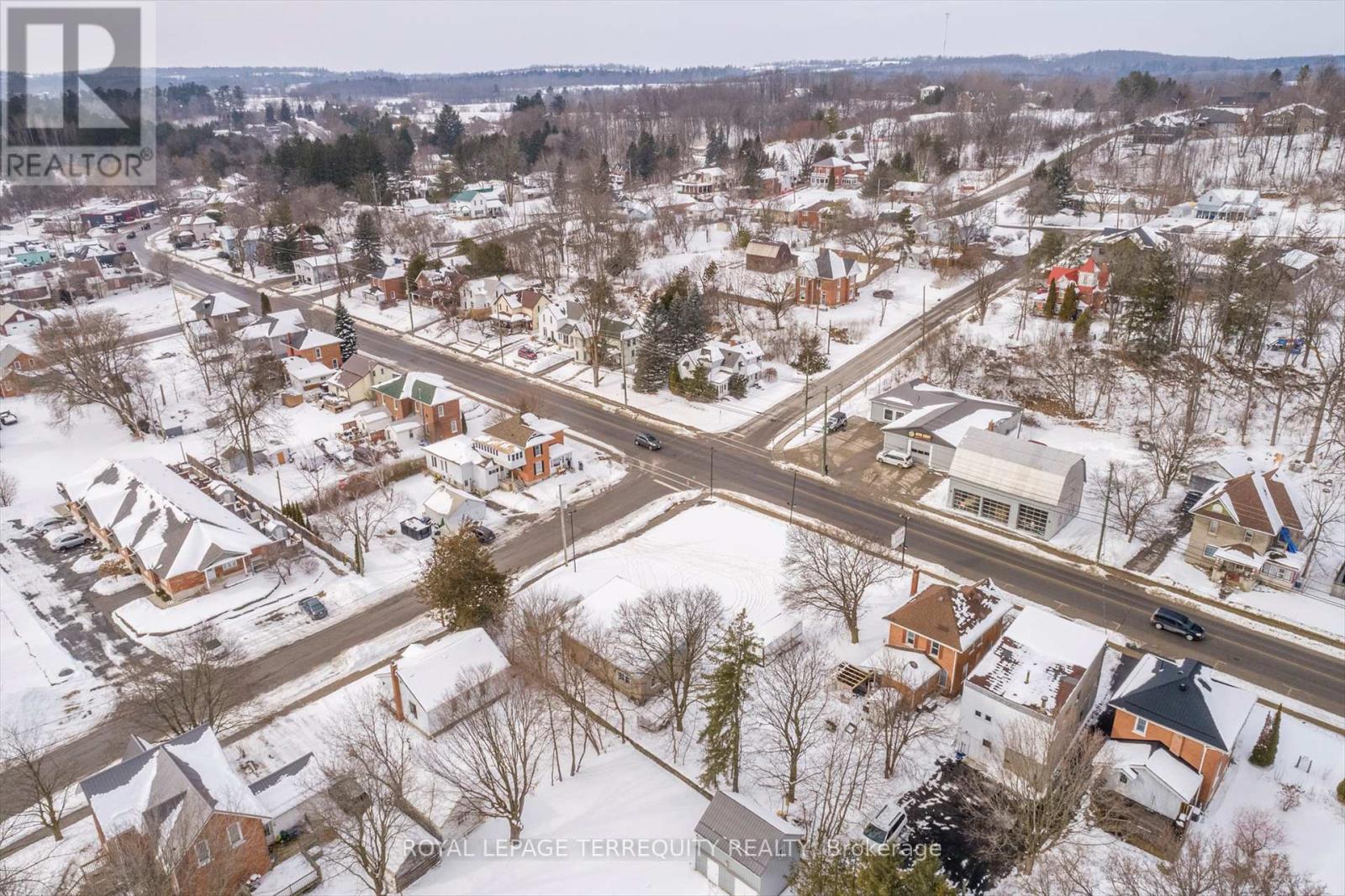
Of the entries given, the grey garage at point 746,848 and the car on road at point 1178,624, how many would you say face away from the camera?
0

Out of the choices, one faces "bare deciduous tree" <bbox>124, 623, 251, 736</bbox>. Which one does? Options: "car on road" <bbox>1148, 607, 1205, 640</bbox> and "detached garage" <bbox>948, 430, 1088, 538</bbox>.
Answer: the detached garage

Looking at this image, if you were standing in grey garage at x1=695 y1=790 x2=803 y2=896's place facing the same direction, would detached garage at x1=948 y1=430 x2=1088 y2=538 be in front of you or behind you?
behind

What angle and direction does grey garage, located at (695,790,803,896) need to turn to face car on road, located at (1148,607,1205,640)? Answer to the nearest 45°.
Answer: approximately 180°

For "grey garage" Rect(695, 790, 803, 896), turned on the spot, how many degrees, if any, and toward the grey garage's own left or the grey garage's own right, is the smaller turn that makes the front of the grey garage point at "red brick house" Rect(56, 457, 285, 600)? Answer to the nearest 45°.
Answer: approximately 90° to the grey garage's own right

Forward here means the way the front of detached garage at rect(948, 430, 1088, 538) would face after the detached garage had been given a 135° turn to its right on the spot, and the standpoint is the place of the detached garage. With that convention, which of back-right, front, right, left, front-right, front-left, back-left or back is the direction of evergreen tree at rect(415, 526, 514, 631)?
back-left

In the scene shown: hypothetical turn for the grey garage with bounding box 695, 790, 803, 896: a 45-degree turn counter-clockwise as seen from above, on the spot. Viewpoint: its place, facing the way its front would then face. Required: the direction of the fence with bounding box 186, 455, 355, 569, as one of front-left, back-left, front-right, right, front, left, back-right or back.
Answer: back-right

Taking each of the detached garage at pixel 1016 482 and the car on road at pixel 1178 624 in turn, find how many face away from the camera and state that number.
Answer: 0

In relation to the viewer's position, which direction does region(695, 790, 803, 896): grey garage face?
facing the viewer and to the left of the viewer

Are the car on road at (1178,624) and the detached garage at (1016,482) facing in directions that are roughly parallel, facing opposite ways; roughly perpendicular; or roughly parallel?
roughly perpendicular
